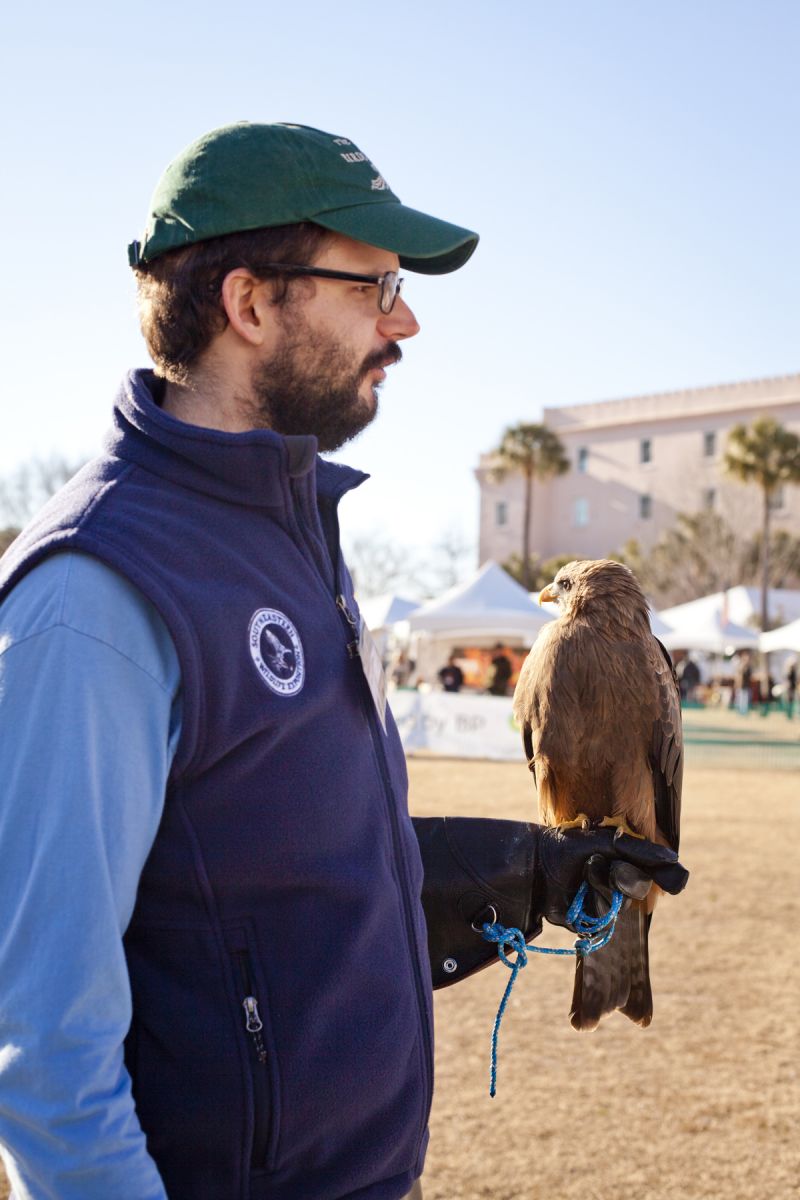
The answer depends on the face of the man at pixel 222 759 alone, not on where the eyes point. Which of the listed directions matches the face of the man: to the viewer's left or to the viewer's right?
to the viewer's right

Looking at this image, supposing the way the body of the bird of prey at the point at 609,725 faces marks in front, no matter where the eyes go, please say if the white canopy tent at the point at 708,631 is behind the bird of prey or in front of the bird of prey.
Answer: behind

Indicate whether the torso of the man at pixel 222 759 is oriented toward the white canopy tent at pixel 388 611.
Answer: no

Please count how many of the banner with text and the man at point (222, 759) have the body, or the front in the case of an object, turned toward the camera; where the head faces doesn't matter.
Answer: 1

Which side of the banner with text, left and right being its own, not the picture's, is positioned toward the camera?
front

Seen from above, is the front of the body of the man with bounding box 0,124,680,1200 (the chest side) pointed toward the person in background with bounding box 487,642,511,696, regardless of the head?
no

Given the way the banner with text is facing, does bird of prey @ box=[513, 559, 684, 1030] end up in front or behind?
in front

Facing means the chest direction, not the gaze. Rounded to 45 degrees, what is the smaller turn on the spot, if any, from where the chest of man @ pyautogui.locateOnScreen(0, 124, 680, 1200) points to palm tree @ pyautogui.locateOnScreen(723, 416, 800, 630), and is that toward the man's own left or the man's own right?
approximately 90° to the man's own left

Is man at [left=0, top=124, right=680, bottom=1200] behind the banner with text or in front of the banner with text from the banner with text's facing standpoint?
in front

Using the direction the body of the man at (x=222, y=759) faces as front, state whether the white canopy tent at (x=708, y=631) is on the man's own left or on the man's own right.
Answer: on the man's own left

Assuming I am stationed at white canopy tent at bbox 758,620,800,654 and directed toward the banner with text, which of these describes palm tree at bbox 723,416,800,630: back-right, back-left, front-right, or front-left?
back-right

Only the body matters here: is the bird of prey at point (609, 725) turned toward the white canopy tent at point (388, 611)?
no

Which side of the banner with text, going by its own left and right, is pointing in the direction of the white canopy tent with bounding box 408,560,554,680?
back

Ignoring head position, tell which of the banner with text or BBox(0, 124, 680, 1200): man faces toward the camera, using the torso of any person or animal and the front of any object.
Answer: the banner with text

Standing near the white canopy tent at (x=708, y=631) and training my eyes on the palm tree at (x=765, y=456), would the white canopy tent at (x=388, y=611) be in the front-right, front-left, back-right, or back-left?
back-left

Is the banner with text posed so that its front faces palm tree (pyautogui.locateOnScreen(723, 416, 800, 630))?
no

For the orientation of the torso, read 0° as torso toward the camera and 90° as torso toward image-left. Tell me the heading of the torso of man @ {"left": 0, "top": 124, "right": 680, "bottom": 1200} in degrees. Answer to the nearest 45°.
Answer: approximately 270°
